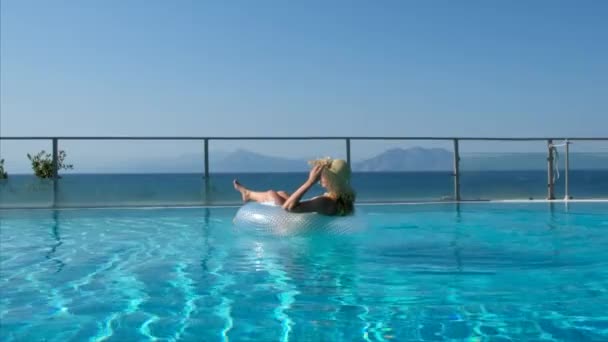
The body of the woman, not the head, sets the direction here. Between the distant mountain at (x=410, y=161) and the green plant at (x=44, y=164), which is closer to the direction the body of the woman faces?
the green plant

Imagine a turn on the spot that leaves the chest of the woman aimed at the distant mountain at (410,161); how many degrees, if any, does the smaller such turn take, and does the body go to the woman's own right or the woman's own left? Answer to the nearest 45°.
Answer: approximately 90° to the woman's own right

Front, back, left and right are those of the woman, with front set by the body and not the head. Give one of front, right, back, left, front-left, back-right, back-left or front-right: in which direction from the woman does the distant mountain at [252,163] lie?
right

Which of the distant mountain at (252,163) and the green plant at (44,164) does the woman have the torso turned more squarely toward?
the green plant

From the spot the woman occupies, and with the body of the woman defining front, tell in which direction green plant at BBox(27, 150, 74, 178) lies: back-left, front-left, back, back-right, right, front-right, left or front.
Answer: front-right

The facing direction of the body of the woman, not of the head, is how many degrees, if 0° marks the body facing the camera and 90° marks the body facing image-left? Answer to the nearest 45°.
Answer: approximately 90°
